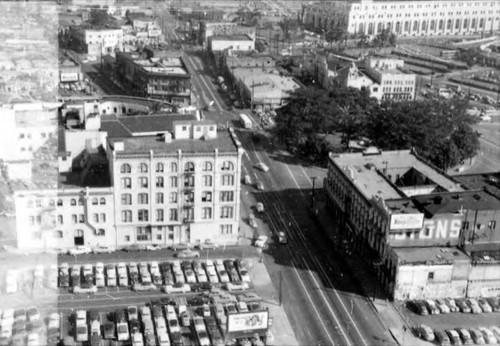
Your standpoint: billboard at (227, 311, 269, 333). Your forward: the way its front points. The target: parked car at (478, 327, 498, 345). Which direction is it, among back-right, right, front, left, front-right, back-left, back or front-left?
left

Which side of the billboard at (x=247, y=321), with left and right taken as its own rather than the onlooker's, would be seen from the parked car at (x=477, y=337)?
left

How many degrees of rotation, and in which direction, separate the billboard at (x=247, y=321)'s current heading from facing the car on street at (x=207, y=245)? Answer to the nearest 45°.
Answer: approximately 180°

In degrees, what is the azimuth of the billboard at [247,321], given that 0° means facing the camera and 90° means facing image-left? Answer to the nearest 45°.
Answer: approximately 0°

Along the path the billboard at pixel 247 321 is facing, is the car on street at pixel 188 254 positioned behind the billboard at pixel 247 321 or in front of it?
behind

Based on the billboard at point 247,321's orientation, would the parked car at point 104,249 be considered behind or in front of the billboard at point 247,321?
behind
